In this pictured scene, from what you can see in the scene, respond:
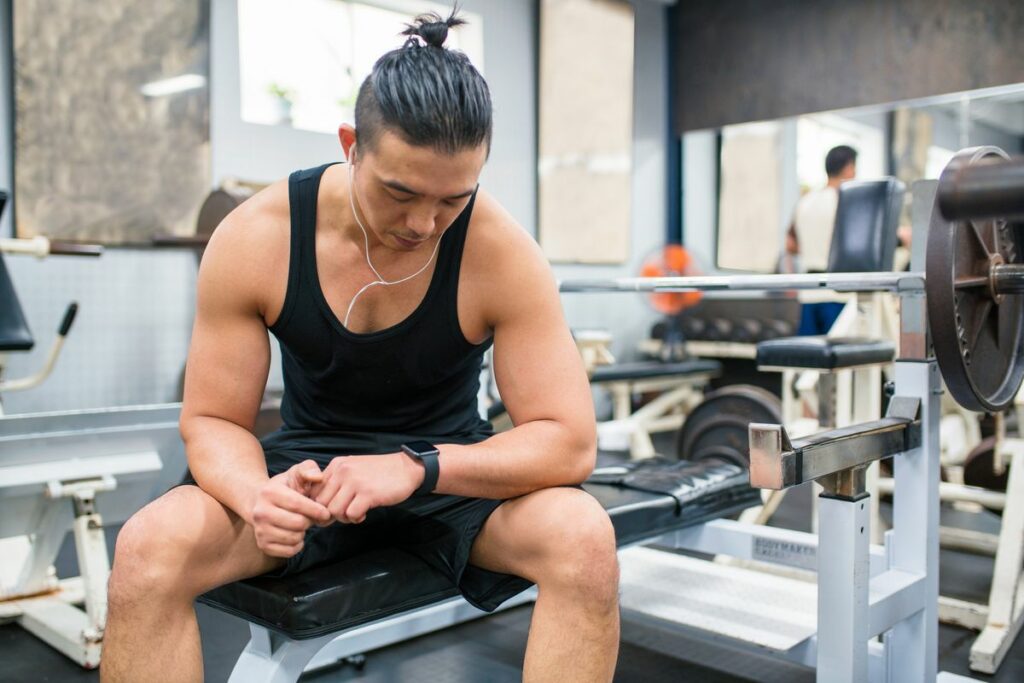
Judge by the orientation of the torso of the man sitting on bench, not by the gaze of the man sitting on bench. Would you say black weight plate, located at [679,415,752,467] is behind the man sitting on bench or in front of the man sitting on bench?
behind

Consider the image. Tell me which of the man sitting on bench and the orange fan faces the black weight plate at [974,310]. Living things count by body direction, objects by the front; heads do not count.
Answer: the orange fan

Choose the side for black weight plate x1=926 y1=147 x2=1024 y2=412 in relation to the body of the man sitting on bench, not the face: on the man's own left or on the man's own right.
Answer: on the man's own left

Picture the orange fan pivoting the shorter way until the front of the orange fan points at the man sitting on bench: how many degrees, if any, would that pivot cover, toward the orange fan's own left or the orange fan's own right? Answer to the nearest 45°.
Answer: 0° — it already faces them

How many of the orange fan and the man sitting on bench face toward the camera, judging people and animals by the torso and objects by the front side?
2

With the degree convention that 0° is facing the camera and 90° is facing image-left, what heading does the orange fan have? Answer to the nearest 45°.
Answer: approximately 0°

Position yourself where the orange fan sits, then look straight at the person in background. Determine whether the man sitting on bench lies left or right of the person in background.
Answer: right

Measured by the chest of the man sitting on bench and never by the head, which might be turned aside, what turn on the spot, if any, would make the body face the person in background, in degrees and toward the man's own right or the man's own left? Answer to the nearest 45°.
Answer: approximately 135° to the man's own left

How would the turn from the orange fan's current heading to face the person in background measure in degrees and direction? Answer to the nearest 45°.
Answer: approximately 45° to its left

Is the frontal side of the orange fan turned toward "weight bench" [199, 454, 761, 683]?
yes

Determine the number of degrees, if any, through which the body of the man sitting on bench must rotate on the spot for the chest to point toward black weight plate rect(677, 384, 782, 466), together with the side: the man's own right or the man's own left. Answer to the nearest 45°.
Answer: approximately 135° to the man's own left
